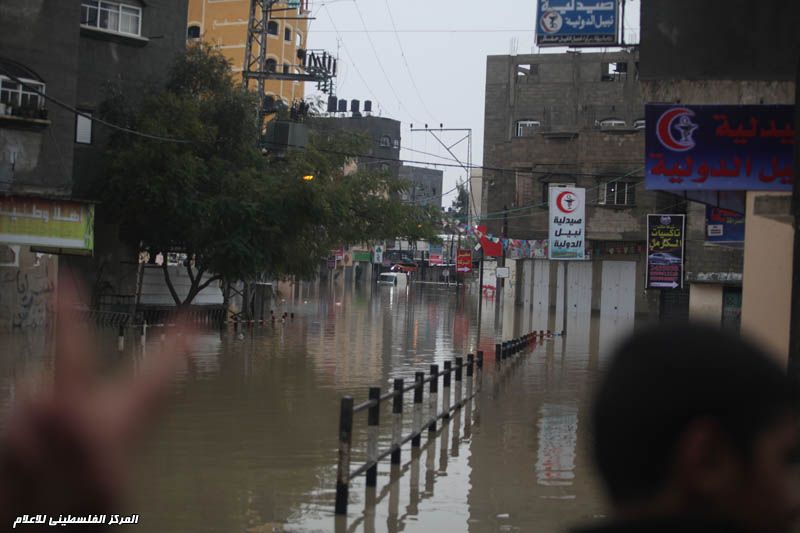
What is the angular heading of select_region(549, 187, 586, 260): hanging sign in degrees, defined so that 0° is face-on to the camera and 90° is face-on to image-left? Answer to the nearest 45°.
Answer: approximately 0°

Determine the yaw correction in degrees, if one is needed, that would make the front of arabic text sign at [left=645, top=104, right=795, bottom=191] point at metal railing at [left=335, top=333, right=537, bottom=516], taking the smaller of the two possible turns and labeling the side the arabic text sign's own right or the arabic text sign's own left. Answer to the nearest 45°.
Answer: approximately 45° to the arabic text sign's own right

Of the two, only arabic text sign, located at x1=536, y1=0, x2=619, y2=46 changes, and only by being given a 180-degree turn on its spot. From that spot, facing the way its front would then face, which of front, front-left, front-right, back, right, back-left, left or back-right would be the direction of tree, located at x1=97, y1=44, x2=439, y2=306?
back-left

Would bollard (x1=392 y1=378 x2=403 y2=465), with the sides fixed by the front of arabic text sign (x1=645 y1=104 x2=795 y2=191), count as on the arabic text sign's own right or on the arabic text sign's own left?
on the arabic text sign's own right

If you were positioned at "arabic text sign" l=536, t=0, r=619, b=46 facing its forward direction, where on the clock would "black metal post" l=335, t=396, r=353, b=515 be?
The black metal post is roughly at 12 o'clock from the arabic text sign.

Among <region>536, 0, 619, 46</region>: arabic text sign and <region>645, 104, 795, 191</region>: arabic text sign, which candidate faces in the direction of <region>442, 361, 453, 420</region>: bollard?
<region>536, 0, 619, 46</region>: arabic text sign

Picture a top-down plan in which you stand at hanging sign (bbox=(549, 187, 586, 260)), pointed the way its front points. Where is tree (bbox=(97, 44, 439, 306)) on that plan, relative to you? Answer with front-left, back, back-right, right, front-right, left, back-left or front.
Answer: front-right

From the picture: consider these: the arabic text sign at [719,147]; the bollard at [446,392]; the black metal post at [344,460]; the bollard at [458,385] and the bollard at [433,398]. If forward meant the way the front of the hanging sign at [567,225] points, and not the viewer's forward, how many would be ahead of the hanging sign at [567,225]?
5

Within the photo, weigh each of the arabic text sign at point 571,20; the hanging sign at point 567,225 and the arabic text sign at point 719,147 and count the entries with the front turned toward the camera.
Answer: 3

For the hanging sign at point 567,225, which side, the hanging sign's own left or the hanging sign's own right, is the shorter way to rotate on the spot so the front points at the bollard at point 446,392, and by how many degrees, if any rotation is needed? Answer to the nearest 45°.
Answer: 0° — it already faces it
